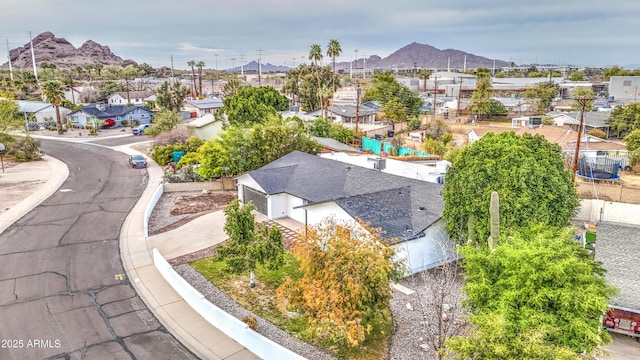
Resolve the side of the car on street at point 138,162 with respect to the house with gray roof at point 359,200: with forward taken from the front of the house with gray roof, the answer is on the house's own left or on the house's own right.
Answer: on the house's own right

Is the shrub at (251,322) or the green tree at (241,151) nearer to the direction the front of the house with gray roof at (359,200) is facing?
the shrub

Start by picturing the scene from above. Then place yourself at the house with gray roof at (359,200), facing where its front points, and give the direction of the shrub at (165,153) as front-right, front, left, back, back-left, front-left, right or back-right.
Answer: right

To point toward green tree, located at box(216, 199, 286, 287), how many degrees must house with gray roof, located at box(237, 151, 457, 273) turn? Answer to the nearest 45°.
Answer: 0° — it already faces it

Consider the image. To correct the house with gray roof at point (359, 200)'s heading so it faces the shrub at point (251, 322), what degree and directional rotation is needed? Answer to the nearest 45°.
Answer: approximately 45° to its left

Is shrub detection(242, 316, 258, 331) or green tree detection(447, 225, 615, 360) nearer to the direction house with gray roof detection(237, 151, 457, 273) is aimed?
the shrub

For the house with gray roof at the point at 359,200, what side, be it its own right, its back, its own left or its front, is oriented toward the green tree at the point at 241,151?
right

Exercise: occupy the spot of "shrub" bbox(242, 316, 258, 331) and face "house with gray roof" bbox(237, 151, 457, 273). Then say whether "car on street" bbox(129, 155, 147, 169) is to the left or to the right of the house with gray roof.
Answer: left

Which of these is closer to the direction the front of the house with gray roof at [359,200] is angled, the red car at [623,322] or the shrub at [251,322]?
the shrub

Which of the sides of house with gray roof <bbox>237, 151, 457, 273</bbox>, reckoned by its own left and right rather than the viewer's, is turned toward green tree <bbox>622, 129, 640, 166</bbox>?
back

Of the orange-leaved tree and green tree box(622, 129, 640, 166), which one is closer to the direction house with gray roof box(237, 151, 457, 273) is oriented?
the orange-leaved tree

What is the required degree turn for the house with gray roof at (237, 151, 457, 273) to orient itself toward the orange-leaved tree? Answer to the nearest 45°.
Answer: approximately 45° to its left

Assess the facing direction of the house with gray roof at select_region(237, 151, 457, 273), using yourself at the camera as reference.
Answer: facing the viewer and to the left of the viewer
